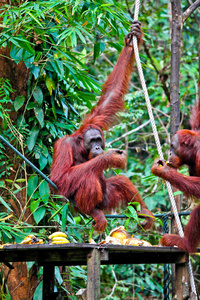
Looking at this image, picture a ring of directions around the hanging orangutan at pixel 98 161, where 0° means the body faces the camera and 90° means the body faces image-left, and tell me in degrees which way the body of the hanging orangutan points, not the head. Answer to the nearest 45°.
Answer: approximately 315°

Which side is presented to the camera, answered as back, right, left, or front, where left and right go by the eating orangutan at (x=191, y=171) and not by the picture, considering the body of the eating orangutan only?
left

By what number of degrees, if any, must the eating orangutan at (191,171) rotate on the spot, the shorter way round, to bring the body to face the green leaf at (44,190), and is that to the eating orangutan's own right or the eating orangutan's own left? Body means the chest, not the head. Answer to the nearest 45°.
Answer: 0° — it already faces it

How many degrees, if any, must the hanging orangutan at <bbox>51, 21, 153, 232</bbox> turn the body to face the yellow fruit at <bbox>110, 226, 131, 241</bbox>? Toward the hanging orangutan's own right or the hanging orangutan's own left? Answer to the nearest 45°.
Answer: approximately 45° to the hanging orangutan's own right

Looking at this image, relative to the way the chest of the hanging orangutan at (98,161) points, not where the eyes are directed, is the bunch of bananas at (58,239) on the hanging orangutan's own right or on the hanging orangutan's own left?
on the hanging orangutan's own right

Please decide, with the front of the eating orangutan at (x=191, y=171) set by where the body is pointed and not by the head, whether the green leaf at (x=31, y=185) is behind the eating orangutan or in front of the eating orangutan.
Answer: in front

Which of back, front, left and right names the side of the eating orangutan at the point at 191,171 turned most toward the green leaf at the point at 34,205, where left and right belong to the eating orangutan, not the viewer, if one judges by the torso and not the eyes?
front

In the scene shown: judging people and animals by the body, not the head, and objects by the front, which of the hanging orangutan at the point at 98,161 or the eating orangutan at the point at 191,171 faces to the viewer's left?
the eating orangutan at the point at 191,171
